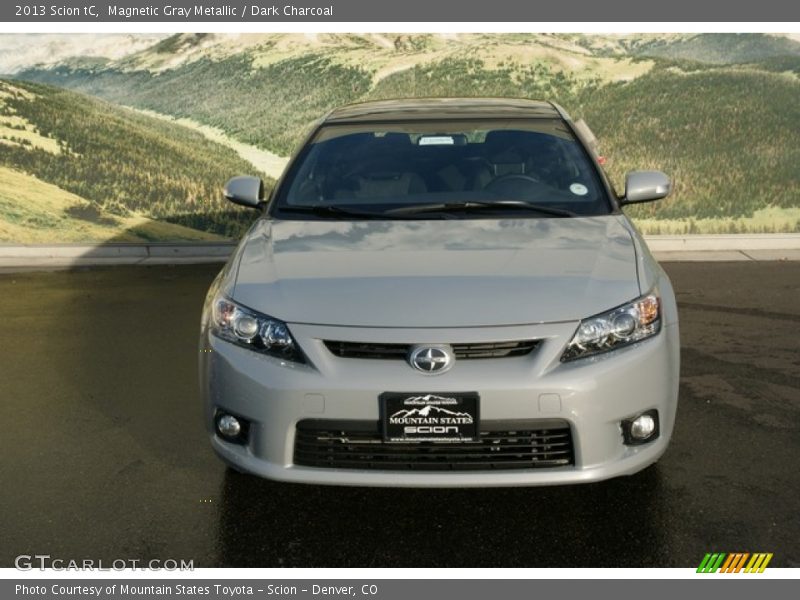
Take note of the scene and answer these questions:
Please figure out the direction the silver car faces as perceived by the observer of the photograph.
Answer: facing the viewer

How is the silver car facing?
toward the camera
